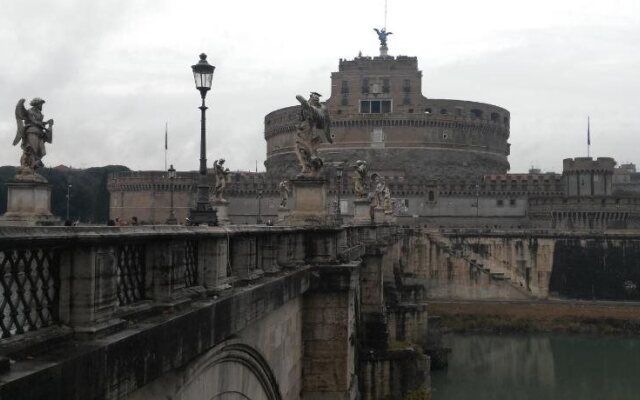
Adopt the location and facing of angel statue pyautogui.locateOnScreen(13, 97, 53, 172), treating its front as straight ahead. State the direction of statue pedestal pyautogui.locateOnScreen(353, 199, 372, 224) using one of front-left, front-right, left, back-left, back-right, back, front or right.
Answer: left

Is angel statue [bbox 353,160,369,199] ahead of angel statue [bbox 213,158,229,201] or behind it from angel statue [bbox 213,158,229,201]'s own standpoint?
ahead

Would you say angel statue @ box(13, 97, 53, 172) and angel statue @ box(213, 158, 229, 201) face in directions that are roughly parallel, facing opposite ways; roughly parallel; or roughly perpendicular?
roughly parallel

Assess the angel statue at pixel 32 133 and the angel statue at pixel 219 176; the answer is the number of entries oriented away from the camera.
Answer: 0

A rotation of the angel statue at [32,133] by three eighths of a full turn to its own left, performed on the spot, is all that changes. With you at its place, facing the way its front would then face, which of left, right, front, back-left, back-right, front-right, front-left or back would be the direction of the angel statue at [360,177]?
front-right

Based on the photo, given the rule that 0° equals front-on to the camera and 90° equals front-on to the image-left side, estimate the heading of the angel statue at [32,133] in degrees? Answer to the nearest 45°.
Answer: approximately 315°

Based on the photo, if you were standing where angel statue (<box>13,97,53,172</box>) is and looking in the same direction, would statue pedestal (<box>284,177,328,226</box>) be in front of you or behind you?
in front

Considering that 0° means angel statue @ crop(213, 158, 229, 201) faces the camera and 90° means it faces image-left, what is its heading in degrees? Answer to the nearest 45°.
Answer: approximately 315°
